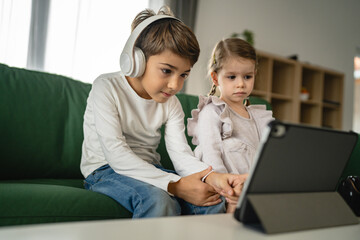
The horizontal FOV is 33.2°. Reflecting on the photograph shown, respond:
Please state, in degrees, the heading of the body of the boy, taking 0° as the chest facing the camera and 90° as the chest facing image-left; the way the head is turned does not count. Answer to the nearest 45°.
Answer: approximately 315°

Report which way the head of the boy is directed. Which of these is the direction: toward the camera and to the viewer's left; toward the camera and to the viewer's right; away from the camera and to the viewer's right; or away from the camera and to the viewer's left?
toward the camera and to the viewer's right

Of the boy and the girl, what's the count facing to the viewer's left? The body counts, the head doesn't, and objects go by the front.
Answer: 0

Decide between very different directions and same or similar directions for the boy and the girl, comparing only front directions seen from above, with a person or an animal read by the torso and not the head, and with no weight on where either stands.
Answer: same or similar directions

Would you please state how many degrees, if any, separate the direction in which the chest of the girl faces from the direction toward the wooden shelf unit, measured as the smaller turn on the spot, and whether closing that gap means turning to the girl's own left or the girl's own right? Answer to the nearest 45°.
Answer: approximately 135° to the girl's own left

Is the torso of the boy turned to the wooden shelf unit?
no

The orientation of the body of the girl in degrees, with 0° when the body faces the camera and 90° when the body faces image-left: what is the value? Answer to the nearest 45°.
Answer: approximately 315°

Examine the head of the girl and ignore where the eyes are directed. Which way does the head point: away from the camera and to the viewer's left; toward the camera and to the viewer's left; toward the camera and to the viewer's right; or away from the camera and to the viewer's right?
toward the camera and to the viewer's right
